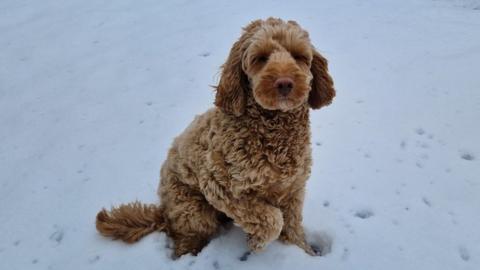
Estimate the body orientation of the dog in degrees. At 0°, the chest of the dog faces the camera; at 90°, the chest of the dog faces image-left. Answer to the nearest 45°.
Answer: approximately 315°
